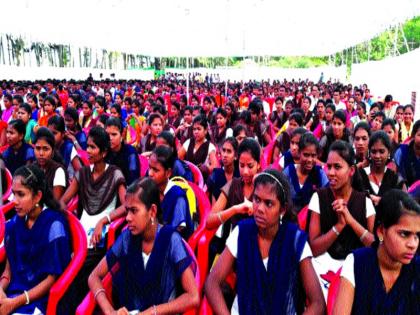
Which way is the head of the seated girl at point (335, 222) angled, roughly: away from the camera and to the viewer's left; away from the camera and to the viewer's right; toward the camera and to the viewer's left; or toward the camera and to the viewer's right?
toward the camera and to the viewer's left

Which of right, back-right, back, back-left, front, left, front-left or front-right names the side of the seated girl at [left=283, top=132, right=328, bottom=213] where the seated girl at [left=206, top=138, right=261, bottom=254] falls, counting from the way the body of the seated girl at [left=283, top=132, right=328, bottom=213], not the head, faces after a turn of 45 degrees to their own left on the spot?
right

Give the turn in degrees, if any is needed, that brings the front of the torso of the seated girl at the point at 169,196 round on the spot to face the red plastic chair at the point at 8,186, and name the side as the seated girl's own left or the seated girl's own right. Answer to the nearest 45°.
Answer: approximately 90° to the seated girl's own right

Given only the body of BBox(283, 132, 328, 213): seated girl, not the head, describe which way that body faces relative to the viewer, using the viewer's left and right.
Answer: facing the viewer

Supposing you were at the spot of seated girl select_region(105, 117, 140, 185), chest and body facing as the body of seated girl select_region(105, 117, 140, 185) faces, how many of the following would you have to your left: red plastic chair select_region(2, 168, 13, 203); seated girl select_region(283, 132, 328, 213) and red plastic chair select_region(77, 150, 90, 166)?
1

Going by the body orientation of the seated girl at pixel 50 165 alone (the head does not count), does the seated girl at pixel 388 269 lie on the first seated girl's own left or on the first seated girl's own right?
on the first seated girl's own left

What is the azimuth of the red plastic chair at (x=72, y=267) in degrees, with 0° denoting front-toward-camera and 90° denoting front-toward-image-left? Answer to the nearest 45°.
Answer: approximately 45°

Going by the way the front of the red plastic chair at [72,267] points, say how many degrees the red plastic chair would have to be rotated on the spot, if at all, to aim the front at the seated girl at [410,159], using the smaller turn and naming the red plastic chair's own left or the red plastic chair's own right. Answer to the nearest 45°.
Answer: approximately 135° to the red plastic chair's own left

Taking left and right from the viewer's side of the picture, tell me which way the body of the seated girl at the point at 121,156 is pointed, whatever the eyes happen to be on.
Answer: facing the viewer and to the left of the viewer

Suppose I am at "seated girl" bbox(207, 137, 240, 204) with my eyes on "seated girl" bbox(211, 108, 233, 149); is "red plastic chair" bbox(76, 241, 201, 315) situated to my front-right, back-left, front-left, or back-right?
back-left

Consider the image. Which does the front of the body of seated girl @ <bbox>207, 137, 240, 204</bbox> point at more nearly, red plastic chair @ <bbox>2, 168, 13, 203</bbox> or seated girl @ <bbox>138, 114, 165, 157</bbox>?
the red plastic chair

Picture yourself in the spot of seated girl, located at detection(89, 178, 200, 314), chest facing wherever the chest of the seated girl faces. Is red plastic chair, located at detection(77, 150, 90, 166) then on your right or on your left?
on your right

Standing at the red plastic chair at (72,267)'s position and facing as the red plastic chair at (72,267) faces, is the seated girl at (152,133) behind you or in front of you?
behind

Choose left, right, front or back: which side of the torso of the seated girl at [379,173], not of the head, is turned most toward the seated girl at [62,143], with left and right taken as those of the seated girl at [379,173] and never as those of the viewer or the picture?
right

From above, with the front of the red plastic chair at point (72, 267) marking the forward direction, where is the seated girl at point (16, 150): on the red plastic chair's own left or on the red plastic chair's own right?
on the red plastic chair's own right

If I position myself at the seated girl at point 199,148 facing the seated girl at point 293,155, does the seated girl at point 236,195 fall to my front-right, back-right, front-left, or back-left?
front-right
